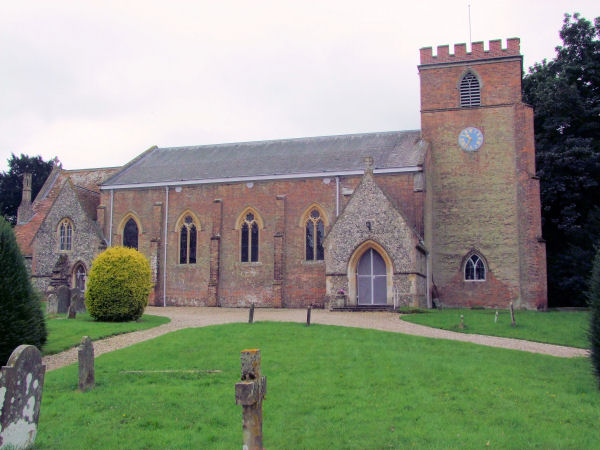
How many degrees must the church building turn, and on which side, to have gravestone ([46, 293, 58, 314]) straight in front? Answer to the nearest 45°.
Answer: approximately 45° to its right

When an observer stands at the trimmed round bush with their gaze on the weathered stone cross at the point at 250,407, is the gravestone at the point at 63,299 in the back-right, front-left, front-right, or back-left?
back-right

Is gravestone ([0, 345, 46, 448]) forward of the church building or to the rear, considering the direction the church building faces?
forward

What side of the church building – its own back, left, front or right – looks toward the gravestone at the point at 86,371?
front

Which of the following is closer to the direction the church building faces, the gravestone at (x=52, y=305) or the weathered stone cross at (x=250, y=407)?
the weathered stone cross

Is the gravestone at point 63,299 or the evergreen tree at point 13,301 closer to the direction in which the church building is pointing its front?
the evergreen tree

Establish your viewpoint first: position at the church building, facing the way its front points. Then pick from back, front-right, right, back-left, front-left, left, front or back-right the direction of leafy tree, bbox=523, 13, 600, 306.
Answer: left

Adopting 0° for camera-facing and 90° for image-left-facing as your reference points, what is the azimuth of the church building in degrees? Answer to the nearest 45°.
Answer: approximately 0°

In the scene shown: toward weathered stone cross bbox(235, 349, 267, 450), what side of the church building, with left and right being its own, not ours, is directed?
front
